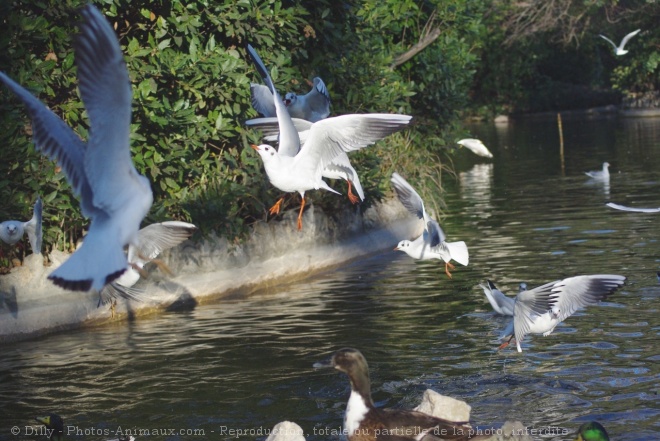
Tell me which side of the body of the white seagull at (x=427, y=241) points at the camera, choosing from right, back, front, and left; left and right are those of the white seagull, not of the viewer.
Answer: left

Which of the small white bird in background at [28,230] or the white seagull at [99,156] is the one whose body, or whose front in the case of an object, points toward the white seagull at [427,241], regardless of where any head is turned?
the white seagull at [99,156]

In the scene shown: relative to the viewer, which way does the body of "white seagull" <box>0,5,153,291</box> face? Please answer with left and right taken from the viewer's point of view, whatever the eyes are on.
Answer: facing away from the viewer and to the right of the viewer
